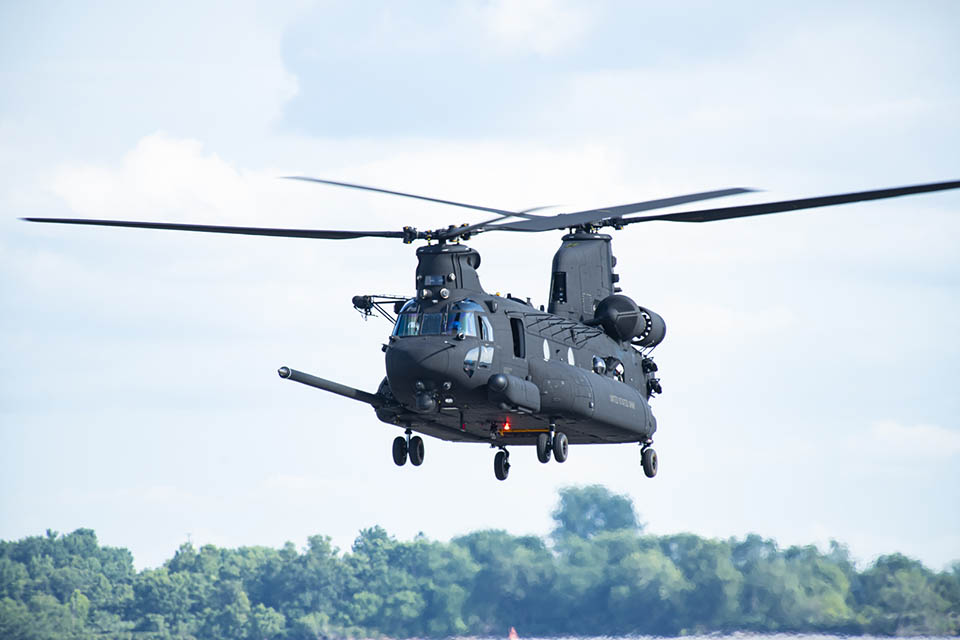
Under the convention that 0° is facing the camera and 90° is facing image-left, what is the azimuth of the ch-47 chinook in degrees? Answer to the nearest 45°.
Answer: approximately 45°
